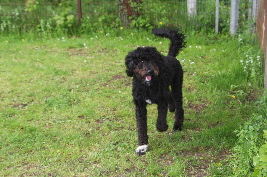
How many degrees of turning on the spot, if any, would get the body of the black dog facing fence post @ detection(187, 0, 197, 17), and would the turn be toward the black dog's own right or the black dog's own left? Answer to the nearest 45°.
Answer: approximately 135° to the black dog's own right

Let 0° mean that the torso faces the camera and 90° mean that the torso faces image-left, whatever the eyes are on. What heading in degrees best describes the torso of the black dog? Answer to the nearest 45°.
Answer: approximately 45°

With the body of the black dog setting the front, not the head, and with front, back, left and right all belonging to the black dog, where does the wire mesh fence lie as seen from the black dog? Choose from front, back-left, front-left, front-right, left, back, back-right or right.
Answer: back-right
